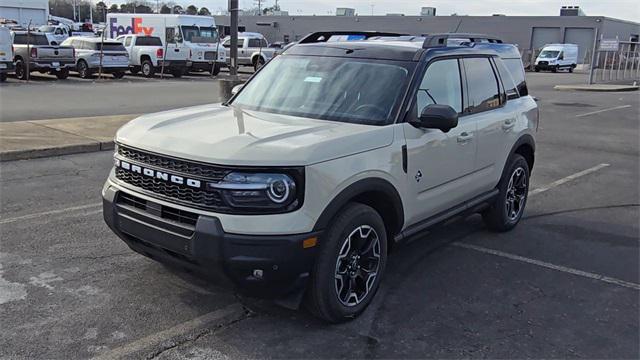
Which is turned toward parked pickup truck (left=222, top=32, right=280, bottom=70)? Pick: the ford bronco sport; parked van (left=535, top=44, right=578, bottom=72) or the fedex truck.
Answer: parked van (left=535, top=44, right=578, bottom=72)

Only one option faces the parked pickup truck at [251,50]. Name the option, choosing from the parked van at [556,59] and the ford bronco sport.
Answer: the parked van at [556,59]

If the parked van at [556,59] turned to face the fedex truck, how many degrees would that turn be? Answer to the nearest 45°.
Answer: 0° — it already faces it

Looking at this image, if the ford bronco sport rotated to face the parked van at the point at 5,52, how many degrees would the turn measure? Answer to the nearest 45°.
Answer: approximately 90° to its right

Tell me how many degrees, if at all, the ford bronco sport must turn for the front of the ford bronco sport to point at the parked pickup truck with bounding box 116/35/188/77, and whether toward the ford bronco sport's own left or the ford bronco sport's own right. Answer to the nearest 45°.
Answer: approximately 135° to the ford bronco sport's own right

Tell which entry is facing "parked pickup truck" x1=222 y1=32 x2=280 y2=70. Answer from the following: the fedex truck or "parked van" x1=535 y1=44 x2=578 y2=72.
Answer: "parked van" x1=535 y1=44 x2=578 y2=72

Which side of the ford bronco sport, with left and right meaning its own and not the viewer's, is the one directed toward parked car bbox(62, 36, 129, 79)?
right

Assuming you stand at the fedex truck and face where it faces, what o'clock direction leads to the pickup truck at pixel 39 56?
The pickup truck is roughly at 3 o'clock from the fedex truck.

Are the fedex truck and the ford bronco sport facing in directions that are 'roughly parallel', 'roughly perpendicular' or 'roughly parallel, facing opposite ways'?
roughly perpendicular

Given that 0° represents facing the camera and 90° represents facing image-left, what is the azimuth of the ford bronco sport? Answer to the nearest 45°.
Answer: approximately 45°

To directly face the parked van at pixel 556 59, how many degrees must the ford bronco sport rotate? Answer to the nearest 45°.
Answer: approximately 135° to its right
